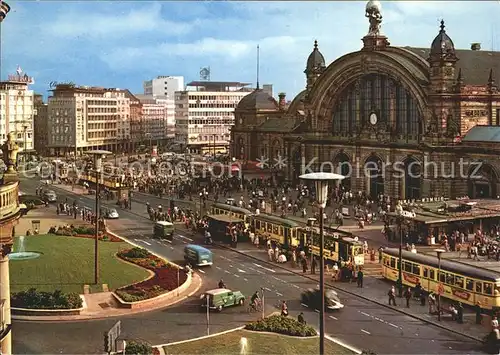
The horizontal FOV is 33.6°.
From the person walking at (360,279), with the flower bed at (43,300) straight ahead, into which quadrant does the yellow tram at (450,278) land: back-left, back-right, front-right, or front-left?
back-left

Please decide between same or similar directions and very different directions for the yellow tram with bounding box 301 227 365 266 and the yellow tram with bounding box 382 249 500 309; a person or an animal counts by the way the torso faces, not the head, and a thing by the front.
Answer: same or similar directions

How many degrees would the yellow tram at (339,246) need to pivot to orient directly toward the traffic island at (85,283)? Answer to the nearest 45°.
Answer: approximately 90° to its right

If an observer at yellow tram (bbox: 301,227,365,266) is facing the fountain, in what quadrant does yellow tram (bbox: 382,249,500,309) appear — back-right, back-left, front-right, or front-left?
back-left

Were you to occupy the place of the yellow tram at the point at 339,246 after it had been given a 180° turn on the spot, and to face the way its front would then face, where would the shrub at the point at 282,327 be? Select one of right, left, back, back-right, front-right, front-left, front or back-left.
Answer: back-left

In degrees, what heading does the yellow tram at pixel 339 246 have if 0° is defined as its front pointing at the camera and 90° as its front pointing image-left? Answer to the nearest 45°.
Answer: approximately 315°
